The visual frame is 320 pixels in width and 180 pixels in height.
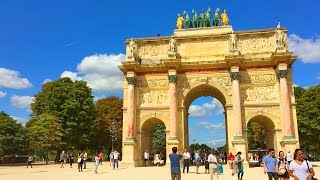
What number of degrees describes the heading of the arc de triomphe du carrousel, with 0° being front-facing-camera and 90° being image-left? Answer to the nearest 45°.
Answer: approximately 0°

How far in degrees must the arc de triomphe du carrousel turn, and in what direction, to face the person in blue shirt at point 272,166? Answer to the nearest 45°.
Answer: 0° — it already faces them

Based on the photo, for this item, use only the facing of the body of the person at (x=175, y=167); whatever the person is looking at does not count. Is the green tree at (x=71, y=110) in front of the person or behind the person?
in front

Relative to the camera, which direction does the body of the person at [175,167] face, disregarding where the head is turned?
away from the camera

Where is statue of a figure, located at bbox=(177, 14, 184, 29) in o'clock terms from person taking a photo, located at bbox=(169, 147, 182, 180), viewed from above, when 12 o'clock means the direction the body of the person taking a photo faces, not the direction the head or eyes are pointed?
The statue of a figure is roughly at 12 o'clock from the person taking a photo.

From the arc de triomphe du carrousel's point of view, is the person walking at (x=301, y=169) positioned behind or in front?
in front

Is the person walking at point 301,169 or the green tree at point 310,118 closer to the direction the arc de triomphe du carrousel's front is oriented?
the person walking

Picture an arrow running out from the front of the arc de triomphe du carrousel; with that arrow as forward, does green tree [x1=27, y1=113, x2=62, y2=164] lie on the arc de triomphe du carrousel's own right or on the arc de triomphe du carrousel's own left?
on the arc de triomphe du carrousel's own right

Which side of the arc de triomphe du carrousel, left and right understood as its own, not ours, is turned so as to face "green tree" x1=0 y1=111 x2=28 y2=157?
right
